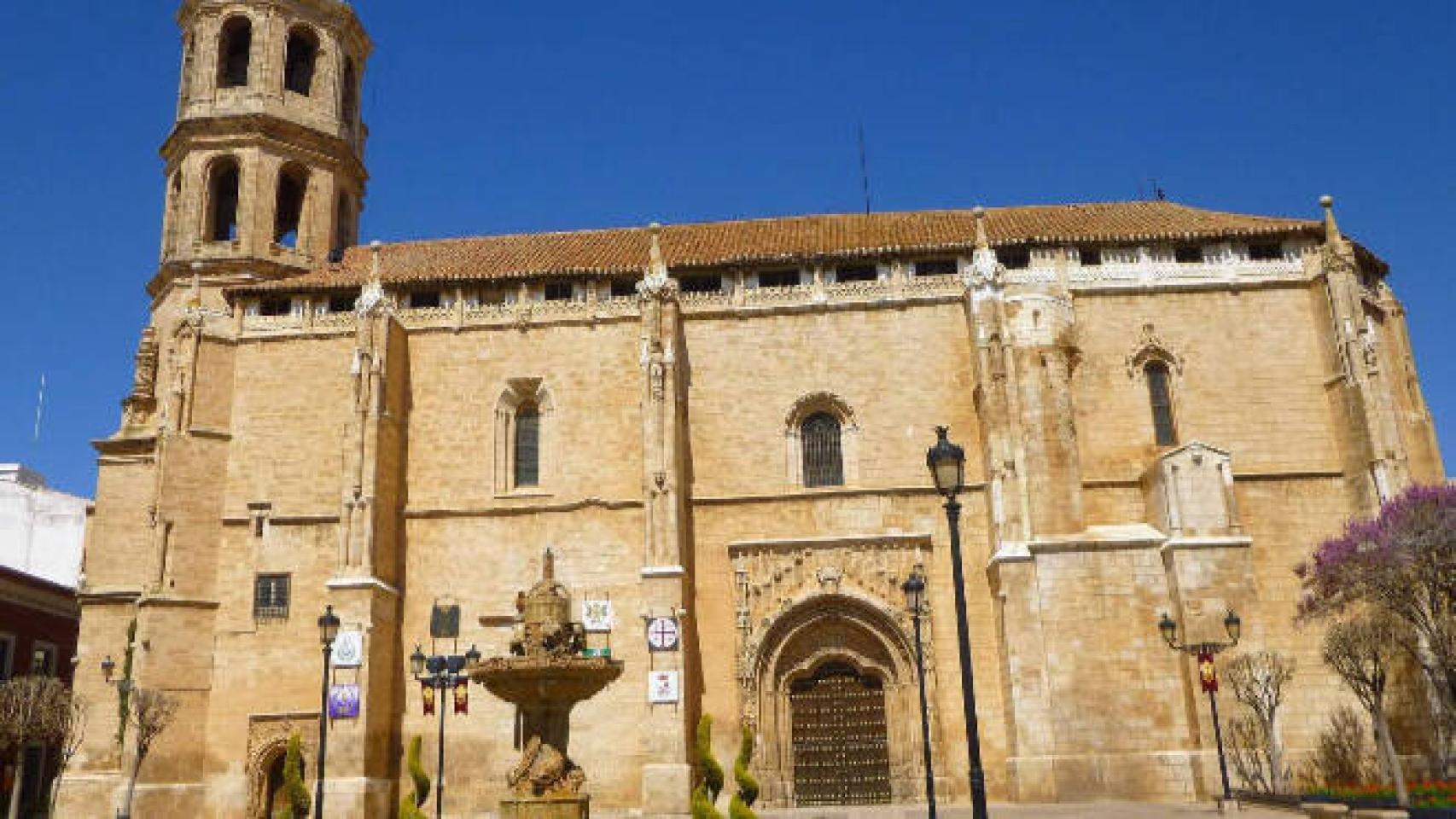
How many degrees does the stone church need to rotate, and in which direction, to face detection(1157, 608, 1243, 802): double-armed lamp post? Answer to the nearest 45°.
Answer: approximately 45° to its left

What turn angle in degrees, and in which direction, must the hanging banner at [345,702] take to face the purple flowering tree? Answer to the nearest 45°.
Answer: approximately 45° to its left

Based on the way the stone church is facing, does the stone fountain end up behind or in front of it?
in front

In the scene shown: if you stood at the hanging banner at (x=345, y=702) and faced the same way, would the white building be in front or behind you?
behind

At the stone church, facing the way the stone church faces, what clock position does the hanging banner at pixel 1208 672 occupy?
The hanging banner is roughly at 10 o'clock from the stone church.

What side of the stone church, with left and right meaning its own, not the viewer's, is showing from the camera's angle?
front

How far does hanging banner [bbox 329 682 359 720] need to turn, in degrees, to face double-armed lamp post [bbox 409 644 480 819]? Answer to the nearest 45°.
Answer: approximately 45° to its left

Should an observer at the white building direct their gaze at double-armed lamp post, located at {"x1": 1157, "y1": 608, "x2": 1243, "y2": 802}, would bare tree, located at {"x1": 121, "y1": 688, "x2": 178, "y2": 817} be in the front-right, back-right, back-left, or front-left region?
front-right

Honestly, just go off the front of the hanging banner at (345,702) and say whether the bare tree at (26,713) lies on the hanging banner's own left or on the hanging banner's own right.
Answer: on the hanging banner's own right

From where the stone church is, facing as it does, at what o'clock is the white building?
The white building is roughly at 4 o'clock from the stone church.

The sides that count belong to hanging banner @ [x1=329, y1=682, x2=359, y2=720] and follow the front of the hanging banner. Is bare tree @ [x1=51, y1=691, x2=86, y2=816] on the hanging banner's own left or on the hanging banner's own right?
on the hanging banner's own right

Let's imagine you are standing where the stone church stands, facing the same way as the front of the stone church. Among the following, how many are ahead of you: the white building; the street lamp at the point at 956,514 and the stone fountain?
2

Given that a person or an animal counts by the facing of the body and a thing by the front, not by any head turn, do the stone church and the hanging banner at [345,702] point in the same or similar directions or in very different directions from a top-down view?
same or similar directions
